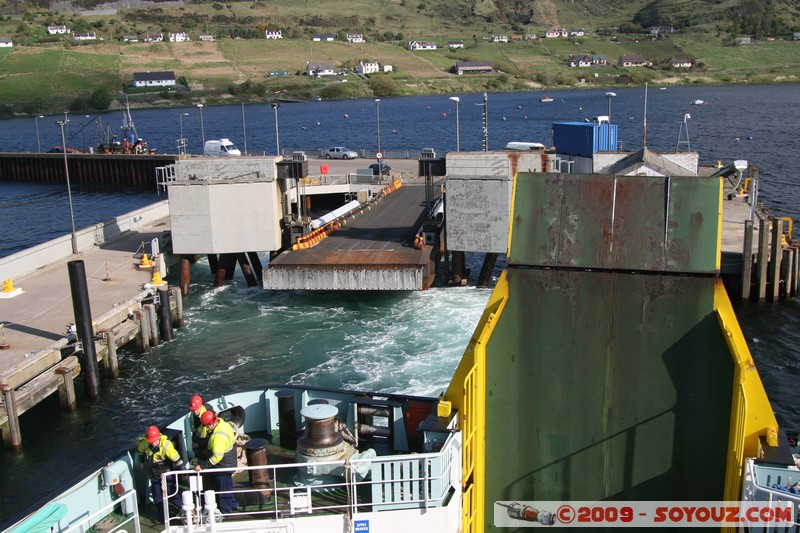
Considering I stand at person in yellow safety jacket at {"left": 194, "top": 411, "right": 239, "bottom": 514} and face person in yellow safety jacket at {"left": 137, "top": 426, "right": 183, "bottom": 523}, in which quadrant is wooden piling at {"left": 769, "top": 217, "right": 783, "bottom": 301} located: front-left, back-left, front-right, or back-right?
back-right

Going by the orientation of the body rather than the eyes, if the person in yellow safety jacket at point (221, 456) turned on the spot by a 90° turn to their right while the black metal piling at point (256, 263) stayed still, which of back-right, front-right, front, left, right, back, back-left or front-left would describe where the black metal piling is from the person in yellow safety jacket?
front

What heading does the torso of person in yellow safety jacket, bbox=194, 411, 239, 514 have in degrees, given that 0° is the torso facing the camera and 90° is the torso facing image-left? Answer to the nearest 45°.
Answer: approximately 90°

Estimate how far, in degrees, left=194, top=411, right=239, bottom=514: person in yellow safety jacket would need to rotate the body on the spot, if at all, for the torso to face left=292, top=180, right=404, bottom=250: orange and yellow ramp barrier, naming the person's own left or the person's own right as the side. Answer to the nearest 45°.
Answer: approximately 90° to the person's own right

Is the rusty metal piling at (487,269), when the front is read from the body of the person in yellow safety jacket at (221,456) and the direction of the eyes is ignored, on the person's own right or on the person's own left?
on the person's own right

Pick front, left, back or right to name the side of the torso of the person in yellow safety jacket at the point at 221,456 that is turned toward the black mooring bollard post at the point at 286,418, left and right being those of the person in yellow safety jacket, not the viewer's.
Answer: right

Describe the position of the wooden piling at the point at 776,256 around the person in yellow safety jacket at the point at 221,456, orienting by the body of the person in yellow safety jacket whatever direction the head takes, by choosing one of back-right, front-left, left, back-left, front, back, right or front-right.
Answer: back-right

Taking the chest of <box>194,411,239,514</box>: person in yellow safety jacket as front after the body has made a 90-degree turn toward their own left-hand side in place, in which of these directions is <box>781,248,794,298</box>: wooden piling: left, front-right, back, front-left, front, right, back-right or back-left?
back-left

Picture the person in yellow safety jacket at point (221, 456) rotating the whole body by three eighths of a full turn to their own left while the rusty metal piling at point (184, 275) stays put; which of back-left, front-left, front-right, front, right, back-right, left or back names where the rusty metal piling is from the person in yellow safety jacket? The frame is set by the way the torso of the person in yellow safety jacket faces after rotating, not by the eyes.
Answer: back-left
